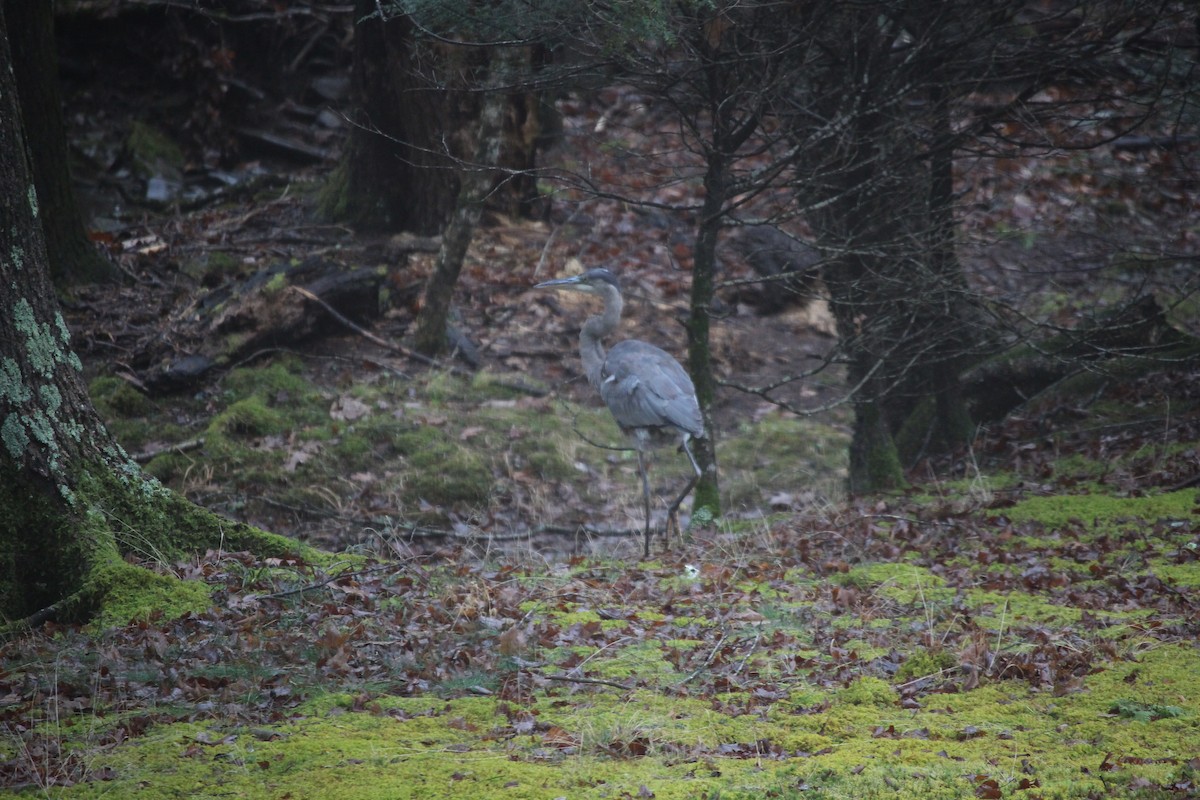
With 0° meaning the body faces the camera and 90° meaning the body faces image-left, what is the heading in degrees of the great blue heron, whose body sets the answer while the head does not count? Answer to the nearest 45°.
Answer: approximately 90°

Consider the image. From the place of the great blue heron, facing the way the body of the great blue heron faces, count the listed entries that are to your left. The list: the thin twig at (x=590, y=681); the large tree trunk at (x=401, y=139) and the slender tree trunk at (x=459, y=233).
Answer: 1

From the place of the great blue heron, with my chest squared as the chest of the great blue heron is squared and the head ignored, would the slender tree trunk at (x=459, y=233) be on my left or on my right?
on my right

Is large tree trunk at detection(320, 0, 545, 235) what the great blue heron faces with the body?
no

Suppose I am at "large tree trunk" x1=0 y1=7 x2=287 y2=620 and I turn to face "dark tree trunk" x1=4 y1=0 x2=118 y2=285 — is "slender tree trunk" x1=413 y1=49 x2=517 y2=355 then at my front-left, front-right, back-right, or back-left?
front-right

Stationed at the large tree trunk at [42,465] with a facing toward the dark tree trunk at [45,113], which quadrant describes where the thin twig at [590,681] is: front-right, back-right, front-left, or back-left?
back-right

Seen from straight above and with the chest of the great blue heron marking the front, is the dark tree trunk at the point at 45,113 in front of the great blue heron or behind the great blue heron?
in front

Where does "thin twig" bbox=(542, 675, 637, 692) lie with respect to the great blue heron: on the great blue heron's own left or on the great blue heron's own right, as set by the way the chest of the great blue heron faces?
on the great blue heron's own left
